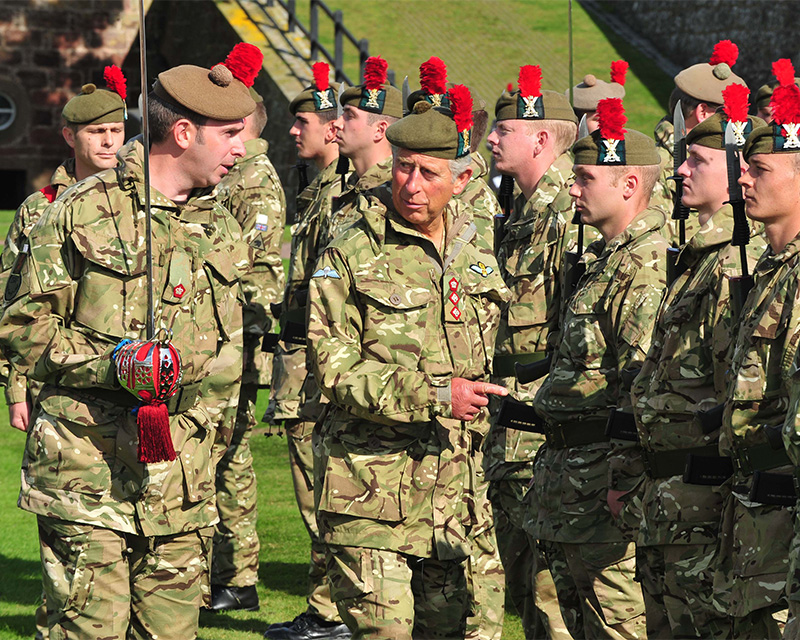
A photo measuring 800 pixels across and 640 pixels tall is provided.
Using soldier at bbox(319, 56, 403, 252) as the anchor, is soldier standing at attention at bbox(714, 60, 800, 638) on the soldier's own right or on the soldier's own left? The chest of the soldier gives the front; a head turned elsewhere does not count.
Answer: on the soldier's own left

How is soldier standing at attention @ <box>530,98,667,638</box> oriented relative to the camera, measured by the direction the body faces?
to the viewer's left

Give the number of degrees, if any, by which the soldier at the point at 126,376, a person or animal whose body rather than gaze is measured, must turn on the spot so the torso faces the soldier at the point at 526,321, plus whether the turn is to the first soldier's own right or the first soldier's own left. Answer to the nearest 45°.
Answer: approximately 90° to the first soldier's own left

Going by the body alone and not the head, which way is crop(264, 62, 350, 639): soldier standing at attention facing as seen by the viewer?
to the viewer's left

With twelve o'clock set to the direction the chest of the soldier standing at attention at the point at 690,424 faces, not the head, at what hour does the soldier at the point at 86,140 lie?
The soldier is roughly at 1 o'clock from the soldier standing at attention.

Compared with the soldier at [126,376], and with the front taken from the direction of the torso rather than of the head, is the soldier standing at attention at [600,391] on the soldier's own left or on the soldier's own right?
on the soldier's own left

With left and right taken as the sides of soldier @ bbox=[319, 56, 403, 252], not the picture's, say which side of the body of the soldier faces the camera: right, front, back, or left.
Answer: left

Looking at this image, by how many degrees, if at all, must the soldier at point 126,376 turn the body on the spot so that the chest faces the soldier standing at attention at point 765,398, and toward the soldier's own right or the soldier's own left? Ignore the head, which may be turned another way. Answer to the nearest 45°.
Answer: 0° — they already face them

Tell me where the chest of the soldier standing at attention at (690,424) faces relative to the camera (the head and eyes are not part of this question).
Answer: to the viewer's left

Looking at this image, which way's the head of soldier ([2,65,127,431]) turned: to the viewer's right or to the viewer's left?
to the viewer's right
